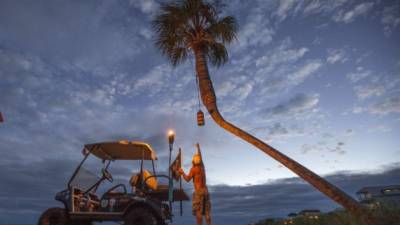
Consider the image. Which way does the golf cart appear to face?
to the viewer's left
